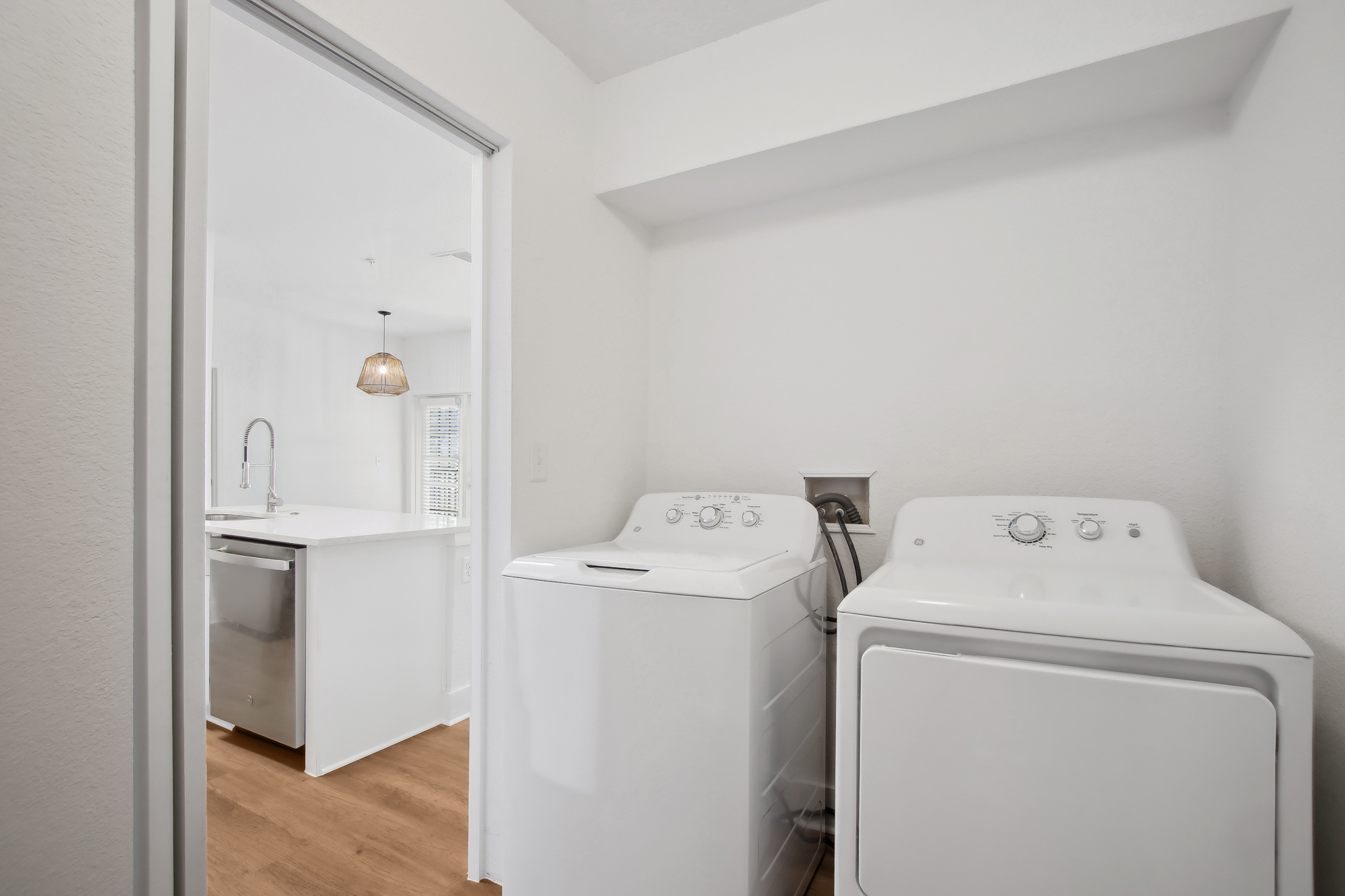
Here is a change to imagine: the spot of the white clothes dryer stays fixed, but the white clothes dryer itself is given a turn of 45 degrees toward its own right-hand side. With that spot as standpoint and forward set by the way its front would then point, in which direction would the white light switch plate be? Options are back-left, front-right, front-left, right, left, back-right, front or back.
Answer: front-right

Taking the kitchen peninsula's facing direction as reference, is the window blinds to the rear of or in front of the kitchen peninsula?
to the rear

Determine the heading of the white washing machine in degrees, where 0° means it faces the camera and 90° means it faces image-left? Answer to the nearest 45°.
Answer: approximately 45°

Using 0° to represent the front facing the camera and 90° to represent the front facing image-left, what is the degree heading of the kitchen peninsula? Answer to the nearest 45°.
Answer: approximately 45°

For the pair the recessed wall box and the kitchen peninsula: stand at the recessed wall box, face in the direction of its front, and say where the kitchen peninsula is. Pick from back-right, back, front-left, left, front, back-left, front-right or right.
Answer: right

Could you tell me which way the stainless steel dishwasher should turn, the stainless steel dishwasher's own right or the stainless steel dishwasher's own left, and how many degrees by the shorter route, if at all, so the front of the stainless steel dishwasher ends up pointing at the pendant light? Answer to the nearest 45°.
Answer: approximately 135° to the stainless steel dishwasher's own right

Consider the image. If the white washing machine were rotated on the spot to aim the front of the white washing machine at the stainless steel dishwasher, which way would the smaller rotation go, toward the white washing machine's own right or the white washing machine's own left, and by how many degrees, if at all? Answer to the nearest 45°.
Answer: approximately 90° to the white washing machine's own right

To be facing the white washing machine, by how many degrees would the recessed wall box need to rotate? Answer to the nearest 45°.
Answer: approximately 45° to its right

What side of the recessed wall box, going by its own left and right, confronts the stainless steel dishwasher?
right

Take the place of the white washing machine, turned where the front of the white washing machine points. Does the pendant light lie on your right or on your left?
on your right

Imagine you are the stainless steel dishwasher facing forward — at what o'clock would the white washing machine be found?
The white washing machine is roughly at 10 o'clock from the stainless steel dishwasher.

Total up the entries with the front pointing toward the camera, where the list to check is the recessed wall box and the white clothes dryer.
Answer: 2
